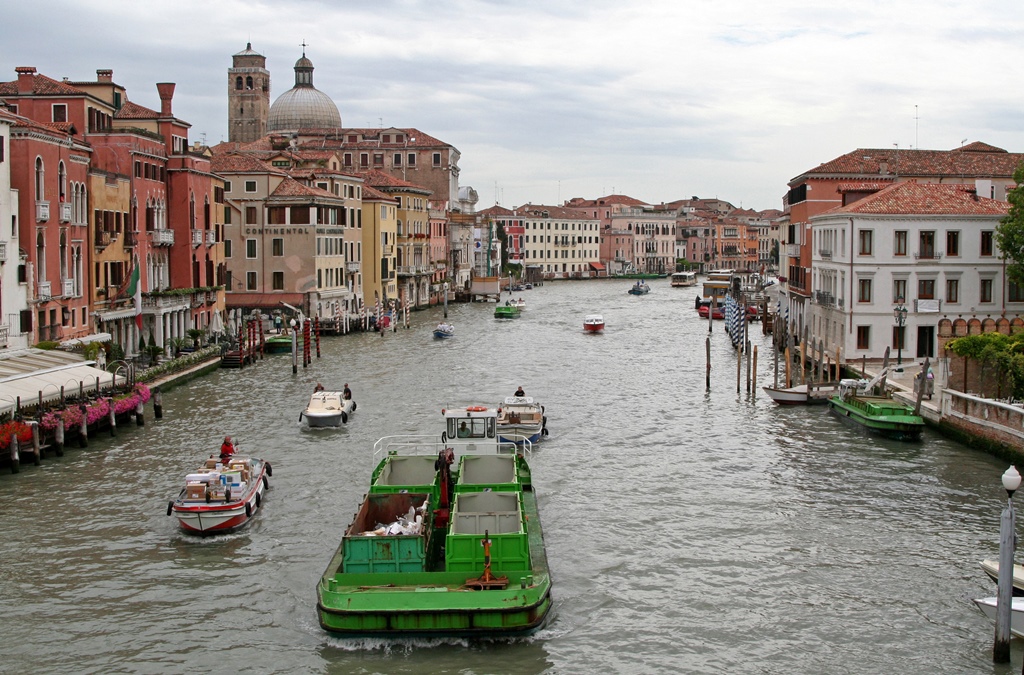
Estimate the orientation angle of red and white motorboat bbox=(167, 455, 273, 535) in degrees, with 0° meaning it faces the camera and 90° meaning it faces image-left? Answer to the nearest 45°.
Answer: approximately 45°

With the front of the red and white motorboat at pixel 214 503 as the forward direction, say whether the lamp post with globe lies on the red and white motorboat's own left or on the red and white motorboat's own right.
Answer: on the red and white motorboat's own left

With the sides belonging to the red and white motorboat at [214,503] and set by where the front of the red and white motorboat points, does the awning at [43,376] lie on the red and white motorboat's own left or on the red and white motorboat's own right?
on the red and white motorboat's own right

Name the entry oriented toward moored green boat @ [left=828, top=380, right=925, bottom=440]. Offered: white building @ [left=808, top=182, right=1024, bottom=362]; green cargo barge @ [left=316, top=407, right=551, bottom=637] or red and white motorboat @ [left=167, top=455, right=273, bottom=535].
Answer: the white building

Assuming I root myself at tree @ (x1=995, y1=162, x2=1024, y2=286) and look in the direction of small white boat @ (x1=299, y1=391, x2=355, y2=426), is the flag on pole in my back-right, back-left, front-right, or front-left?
front-right

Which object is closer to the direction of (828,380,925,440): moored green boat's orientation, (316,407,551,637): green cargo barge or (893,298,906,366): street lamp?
the green cargo barge

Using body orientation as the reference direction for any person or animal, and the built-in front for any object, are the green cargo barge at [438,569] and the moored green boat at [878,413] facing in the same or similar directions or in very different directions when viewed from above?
same or similar directions

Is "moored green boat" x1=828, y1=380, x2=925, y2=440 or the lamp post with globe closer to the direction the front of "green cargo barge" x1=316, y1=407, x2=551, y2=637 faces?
the lamp post with globe

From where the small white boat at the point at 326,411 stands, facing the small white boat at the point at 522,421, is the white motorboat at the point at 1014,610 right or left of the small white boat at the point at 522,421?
right

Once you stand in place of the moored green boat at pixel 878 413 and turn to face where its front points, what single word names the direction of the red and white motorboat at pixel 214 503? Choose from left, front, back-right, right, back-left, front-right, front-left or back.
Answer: right

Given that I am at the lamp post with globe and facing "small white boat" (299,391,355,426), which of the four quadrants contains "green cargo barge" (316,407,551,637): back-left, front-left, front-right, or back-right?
front-left

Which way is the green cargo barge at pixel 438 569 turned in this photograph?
toward the camera

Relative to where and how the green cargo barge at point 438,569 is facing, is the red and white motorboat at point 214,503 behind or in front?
behind

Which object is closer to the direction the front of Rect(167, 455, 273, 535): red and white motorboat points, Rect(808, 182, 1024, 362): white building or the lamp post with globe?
the lamp post with globe
